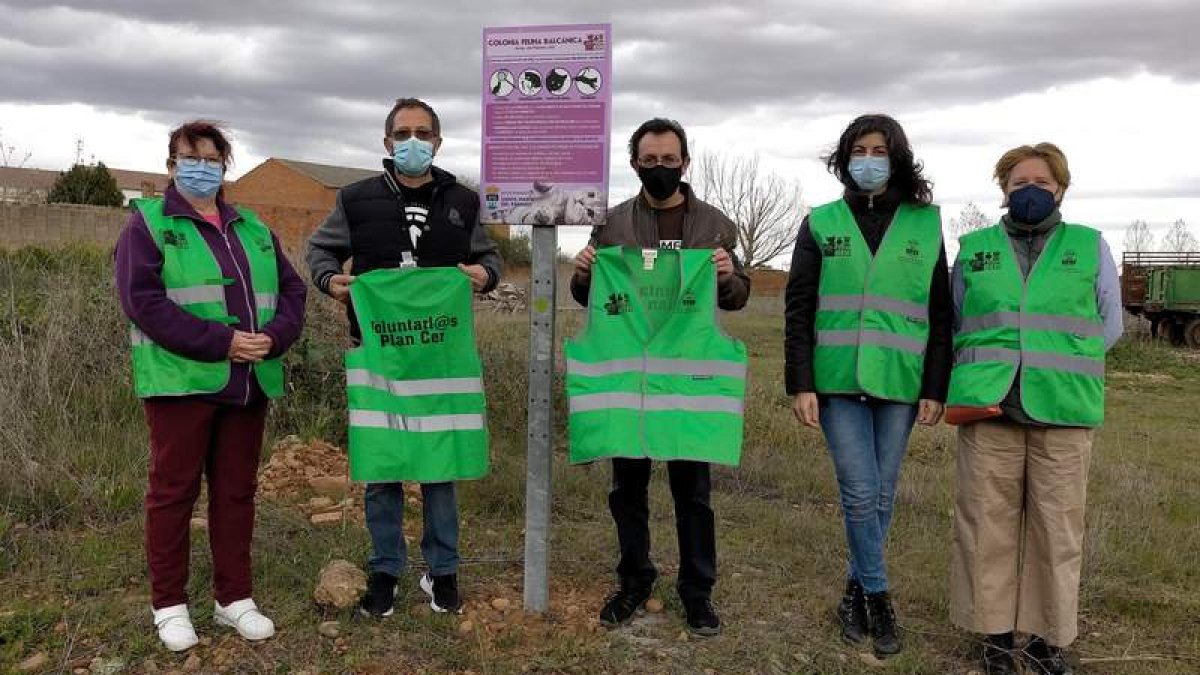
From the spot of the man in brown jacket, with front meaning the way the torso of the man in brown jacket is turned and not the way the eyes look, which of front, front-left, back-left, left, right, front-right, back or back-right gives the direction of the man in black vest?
right

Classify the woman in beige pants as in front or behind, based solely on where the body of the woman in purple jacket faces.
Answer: in front

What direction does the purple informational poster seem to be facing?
toward the camera

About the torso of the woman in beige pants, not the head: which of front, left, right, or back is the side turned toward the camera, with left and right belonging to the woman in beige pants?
front

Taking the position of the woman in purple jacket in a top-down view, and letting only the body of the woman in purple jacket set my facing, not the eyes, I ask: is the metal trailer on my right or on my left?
on my left

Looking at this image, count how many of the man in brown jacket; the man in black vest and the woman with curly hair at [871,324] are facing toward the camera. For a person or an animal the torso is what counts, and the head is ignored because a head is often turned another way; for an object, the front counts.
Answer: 3

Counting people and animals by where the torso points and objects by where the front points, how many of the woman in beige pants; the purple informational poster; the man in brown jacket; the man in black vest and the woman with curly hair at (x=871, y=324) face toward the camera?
5

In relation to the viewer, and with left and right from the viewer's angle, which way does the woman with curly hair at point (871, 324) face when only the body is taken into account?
facing the viewer

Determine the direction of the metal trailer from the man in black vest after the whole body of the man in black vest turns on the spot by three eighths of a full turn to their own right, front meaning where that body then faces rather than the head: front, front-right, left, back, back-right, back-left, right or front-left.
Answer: right

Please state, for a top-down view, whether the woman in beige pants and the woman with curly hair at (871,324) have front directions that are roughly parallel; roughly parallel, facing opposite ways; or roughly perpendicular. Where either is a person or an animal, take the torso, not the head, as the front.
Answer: roughly parallel

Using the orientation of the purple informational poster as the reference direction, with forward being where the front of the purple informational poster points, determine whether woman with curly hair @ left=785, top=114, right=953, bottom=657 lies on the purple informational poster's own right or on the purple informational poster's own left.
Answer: on the purple informational poster's own left

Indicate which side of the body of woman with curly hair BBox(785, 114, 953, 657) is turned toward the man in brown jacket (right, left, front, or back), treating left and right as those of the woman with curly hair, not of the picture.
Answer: right
